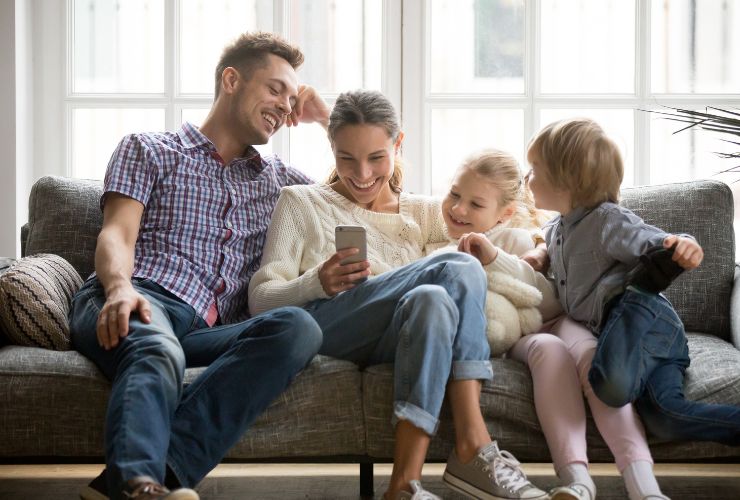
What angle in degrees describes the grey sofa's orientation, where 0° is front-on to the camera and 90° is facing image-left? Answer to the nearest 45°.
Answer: approximately 0°

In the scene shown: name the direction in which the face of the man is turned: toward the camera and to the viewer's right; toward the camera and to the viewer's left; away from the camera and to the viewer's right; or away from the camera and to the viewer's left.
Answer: toward the camera and to the viewer's right
